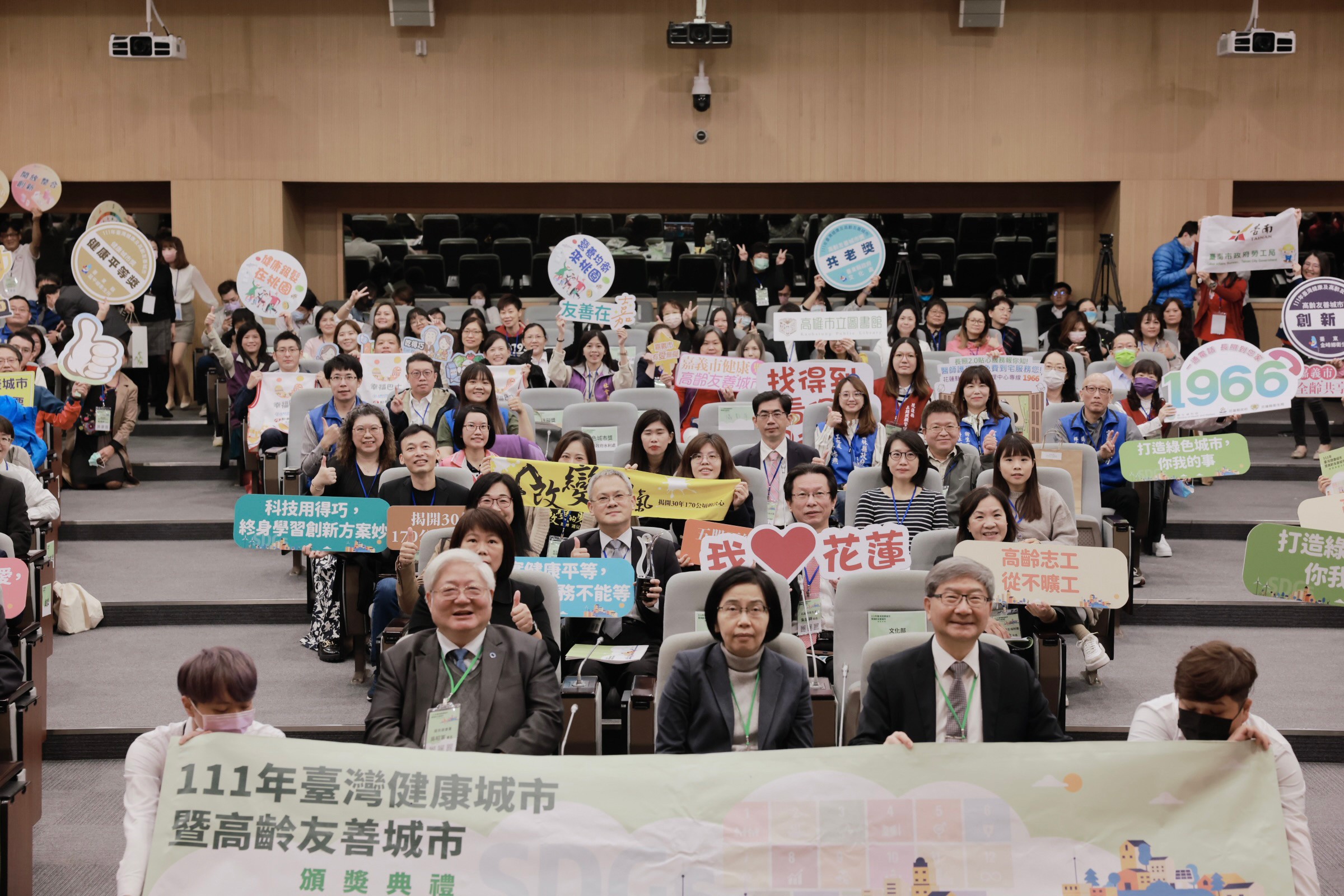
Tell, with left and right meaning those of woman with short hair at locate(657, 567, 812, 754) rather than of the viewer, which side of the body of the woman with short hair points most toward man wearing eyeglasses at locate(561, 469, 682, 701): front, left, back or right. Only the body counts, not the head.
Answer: back

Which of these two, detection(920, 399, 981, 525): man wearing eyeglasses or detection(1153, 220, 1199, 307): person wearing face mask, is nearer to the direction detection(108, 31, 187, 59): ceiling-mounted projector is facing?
the man wearing eyeglasses

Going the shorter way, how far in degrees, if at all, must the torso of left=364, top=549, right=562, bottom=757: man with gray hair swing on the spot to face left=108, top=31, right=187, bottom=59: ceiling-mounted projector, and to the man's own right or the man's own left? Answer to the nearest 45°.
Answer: approximately 180°

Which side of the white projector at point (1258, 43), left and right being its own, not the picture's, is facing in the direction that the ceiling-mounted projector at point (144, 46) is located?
right

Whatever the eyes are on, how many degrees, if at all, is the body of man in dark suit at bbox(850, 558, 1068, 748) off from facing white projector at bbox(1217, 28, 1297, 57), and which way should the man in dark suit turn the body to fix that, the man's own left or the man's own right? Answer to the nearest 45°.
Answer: approximately 180°

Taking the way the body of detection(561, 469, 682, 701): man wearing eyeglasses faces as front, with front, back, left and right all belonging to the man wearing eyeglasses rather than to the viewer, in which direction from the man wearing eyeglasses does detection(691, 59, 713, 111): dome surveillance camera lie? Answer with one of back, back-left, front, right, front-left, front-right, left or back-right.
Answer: back

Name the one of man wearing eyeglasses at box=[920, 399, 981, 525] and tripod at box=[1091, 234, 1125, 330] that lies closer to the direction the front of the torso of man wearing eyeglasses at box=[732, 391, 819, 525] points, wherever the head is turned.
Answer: the man wearing eyeglasses

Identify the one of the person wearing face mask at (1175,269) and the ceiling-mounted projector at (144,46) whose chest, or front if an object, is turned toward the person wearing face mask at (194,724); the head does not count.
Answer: the ceiling-mounted projector
